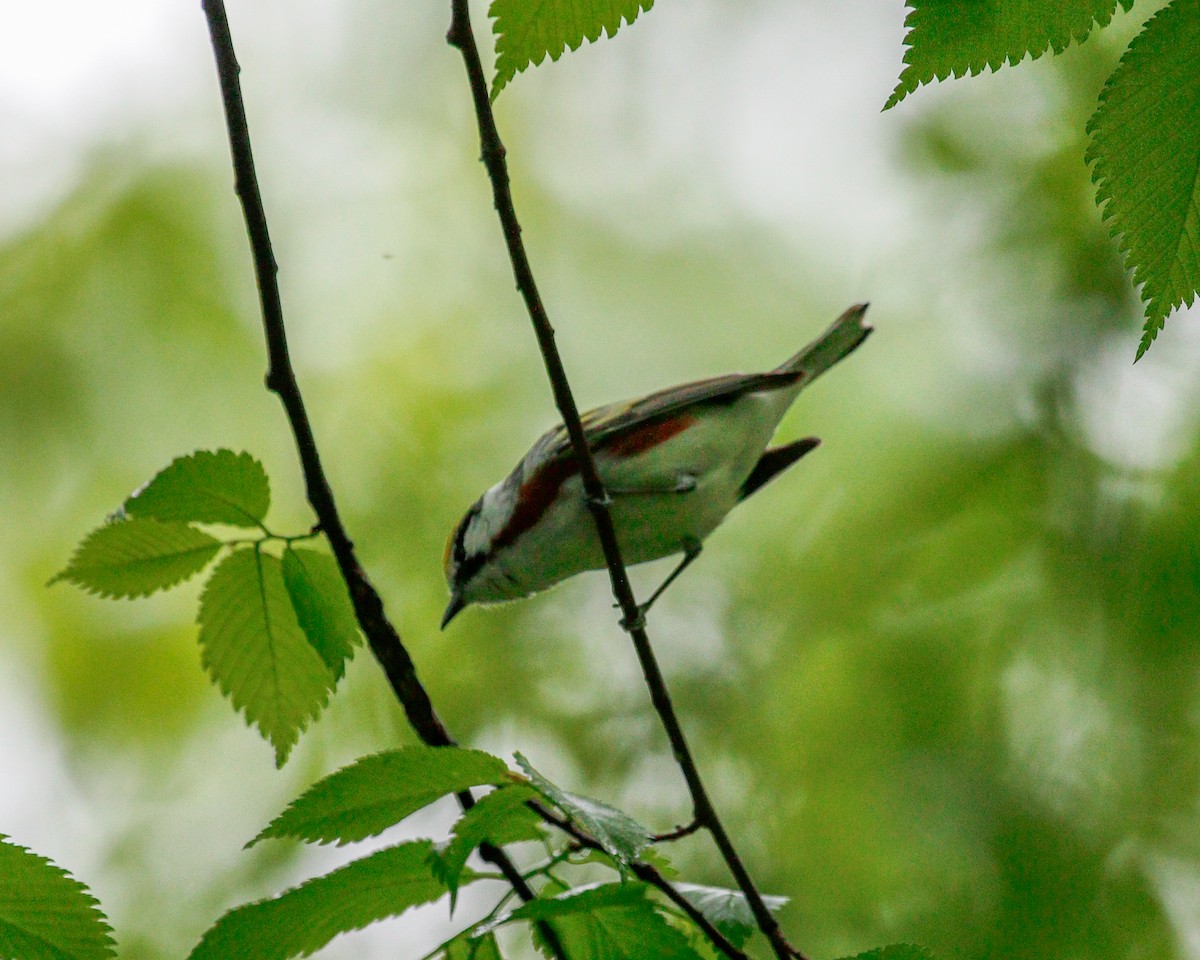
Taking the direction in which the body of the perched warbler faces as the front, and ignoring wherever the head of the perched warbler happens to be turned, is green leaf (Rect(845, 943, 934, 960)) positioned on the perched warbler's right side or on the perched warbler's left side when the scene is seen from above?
on the perched warbler's left side

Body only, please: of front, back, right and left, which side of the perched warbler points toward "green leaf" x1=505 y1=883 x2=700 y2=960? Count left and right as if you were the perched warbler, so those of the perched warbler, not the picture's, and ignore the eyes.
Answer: left

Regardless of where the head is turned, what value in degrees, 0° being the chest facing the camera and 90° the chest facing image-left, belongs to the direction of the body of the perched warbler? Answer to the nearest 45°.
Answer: approximately 90°

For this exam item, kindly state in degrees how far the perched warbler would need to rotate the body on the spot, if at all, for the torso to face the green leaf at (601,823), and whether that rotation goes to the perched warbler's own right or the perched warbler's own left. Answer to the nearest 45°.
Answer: approximately 90° to the perched warbler's own left
